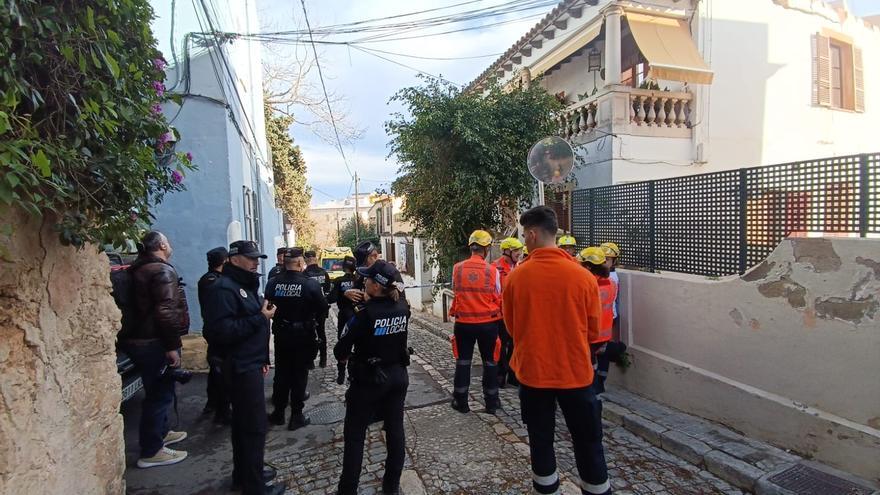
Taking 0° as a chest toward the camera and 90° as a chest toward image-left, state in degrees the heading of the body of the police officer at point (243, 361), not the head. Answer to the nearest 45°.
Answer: approximately 270°

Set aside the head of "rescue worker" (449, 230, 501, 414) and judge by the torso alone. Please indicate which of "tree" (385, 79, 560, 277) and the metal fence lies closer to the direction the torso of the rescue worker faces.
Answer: the tree

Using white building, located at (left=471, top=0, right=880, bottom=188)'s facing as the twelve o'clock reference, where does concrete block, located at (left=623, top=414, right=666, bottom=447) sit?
The concrete block is roughly at 11 o'clock from the white building.

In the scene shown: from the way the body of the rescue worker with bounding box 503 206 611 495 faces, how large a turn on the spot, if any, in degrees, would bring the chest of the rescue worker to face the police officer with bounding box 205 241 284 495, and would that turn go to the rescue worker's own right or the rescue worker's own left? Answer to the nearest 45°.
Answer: approximately 90° to the rescue worker's own left

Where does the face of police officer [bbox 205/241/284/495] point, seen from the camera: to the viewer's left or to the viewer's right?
to the viewer's right

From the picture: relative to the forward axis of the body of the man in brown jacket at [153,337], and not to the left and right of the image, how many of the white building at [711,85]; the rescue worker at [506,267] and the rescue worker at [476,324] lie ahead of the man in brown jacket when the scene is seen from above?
3

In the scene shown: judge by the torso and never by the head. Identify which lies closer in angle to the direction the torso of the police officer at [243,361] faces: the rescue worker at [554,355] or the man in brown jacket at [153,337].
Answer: the rescue worker

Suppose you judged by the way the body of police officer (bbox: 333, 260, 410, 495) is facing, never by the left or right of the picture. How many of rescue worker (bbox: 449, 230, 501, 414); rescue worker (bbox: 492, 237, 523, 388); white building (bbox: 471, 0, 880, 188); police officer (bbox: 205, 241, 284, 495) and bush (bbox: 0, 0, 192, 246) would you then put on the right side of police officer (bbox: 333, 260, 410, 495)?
3

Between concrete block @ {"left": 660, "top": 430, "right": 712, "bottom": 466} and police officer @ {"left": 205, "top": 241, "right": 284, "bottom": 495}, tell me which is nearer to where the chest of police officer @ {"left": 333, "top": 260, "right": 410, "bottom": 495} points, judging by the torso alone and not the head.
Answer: the police officer

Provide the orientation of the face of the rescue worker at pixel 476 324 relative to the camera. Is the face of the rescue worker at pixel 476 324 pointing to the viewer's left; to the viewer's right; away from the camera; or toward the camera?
away from the camera

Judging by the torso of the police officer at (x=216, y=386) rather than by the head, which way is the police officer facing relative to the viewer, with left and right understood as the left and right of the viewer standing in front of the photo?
facing to the right of the viewer

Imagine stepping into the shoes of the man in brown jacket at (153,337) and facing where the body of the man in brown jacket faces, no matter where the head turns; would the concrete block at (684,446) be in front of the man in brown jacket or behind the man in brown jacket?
in front
